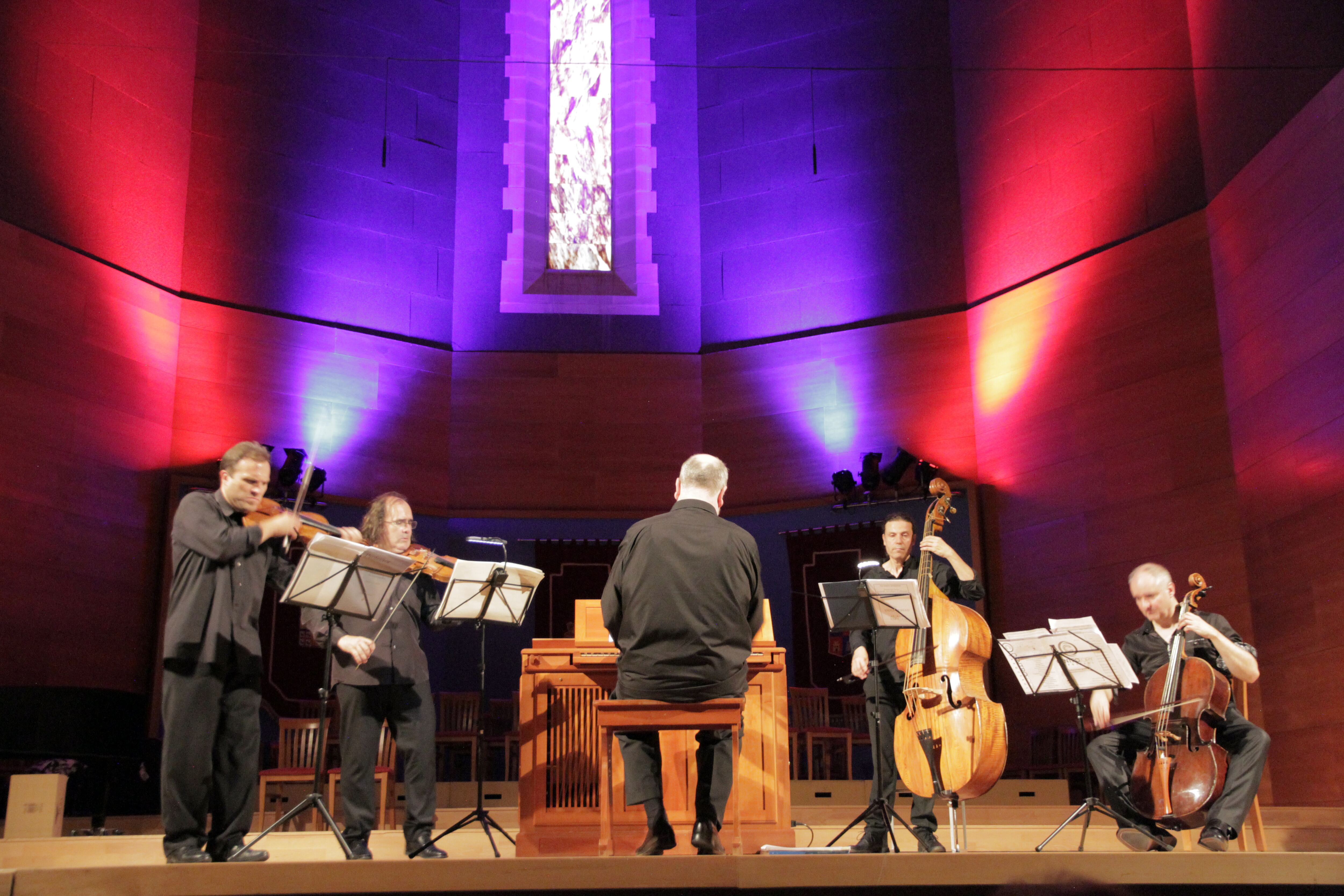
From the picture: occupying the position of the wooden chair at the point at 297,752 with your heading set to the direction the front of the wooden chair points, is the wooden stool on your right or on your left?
on your left

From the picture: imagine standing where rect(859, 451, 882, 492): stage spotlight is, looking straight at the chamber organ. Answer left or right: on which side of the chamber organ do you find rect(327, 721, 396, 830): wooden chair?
right

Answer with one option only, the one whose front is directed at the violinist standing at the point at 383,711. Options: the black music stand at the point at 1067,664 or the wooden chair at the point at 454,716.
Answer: the wooden chair

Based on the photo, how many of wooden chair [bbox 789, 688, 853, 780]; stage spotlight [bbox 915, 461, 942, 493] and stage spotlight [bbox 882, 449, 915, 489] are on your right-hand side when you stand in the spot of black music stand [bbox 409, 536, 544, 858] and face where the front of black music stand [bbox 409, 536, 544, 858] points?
3

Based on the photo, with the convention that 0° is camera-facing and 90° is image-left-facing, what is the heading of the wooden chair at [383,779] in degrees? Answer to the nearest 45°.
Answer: approximately 45°

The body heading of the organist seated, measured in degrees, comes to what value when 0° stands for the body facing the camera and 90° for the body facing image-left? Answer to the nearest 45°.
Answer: approximately 180°

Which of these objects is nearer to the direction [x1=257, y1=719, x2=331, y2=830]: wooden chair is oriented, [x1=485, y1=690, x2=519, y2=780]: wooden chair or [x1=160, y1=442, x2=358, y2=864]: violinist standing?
the violinist standing

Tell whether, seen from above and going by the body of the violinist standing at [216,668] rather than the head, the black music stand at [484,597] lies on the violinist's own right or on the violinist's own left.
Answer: on the violinist's own left

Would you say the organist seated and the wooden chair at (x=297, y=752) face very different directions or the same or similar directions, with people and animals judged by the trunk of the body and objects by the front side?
very different directions

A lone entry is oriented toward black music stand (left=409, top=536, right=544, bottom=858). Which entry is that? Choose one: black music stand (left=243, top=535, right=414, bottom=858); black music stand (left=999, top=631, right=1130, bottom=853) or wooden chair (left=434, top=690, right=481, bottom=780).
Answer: the wooden chair
